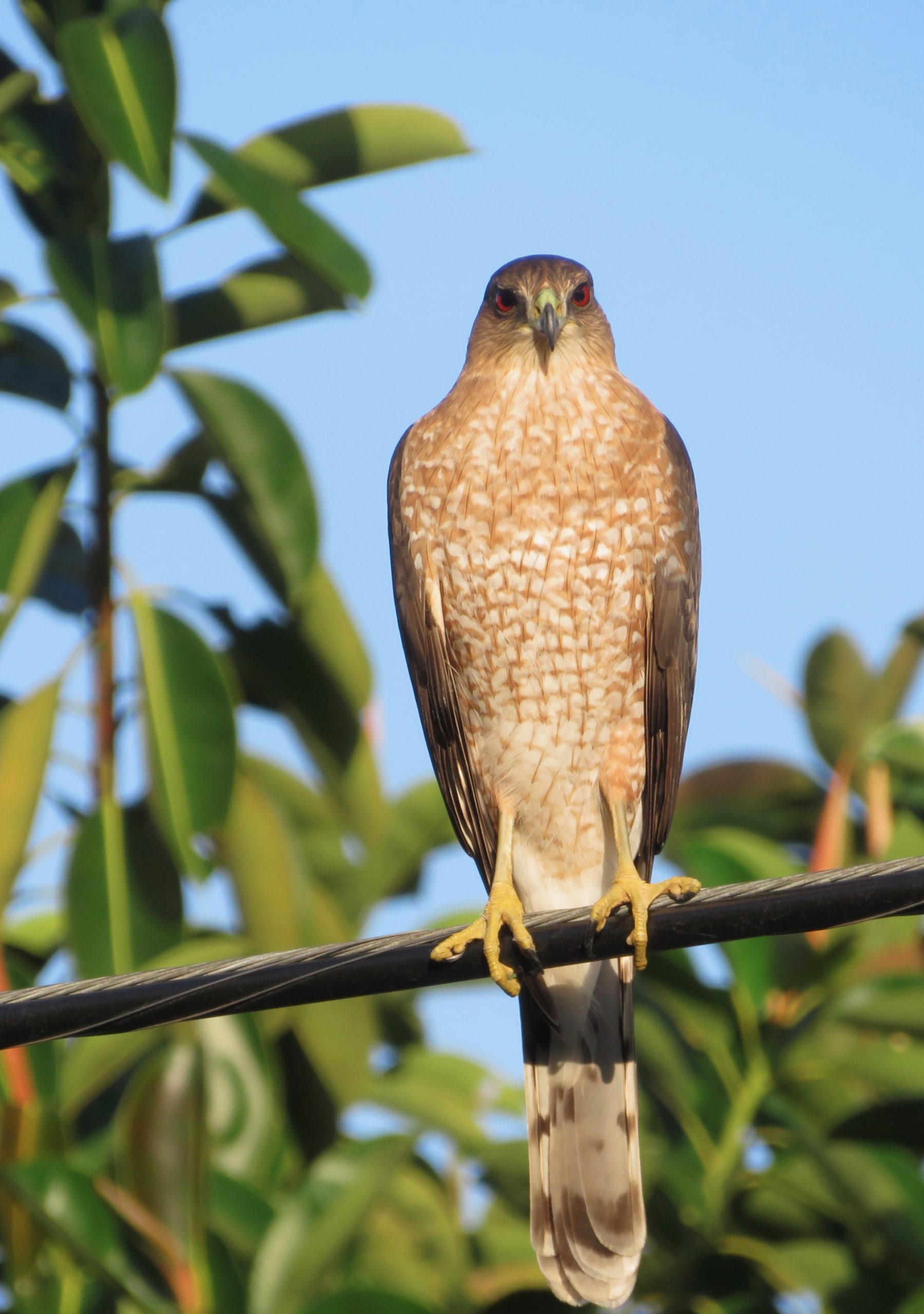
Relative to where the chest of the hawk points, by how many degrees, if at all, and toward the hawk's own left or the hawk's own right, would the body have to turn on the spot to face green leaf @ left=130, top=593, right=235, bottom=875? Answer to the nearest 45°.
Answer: approximately 135° to the hawk's own right

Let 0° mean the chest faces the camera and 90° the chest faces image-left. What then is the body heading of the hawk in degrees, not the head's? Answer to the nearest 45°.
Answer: approximately 0°

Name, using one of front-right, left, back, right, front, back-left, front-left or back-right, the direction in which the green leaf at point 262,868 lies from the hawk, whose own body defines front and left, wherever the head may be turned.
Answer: back-right

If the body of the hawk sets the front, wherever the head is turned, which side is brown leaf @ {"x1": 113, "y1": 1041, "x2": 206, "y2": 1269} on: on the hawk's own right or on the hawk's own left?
on the hawk's own right
